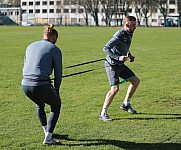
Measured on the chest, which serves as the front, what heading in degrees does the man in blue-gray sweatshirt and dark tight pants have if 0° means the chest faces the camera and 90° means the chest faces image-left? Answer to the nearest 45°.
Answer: approximately 225°

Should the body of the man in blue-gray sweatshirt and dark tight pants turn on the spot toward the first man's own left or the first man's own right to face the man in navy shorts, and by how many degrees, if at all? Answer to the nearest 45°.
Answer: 0° — they already face them
